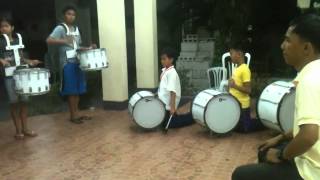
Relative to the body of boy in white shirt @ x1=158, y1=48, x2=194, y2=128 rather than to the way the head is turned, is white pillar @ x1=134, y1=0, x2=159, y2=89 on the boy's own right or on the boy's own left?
on the boy's own right

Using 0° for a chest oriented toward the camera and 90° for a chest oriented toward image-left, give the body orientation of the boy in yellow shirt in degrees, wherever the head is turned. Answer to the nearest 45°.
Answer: approximately 90°

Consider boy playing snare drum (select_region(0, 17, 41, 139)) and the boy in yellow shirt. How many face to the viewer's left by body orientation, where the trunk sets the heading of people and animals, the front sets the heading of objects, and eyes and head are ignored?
1

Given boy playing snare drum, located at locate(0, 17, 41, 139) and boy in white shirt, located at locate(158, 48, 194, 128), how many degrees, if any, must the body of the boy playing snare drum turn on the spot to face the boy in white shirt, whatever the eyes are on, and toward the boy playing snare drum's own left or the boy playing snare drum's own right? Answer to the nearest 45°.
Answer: approximately 45° to the boy playing snare drum's own left

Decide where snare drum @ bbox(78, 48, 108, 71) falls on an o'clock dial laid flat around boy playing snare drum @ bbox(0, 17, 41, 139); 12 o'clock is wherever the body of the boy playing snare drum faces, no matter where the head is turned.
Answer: The snare drum is roughly at 10 o'clock from the boy playing snare drum.

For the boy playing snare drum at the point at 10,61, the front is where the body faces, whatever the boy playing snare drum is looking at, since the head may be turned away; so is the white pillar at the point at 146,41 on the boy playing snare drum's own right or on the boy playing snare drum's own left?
on the boy playing snare drum's own left

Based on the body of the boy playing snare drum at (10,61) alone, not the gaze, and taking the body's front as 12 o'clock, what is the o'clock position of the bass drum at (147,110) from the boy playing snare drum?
The bass drum is roughly at 11 o'clock from the boy playing snare drum.
